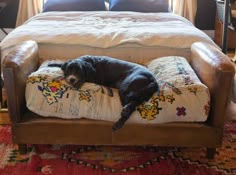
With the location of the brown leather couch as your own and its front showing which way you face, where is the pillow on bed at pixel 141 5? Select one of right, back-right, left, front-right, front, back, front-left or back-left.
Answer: back

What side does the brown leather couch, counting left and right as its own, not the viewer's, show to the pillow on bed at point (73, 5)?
back

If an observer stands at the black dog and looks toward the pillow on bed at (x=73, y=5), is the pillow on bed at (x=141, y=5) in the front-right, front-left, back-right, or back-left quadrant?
front-right

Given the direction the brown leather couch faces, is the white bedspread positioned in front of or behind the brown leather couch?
behind

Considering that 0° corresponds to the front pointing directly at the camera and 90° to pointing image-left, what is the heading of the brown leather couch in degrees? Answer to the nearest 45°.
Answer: approximately 0°
